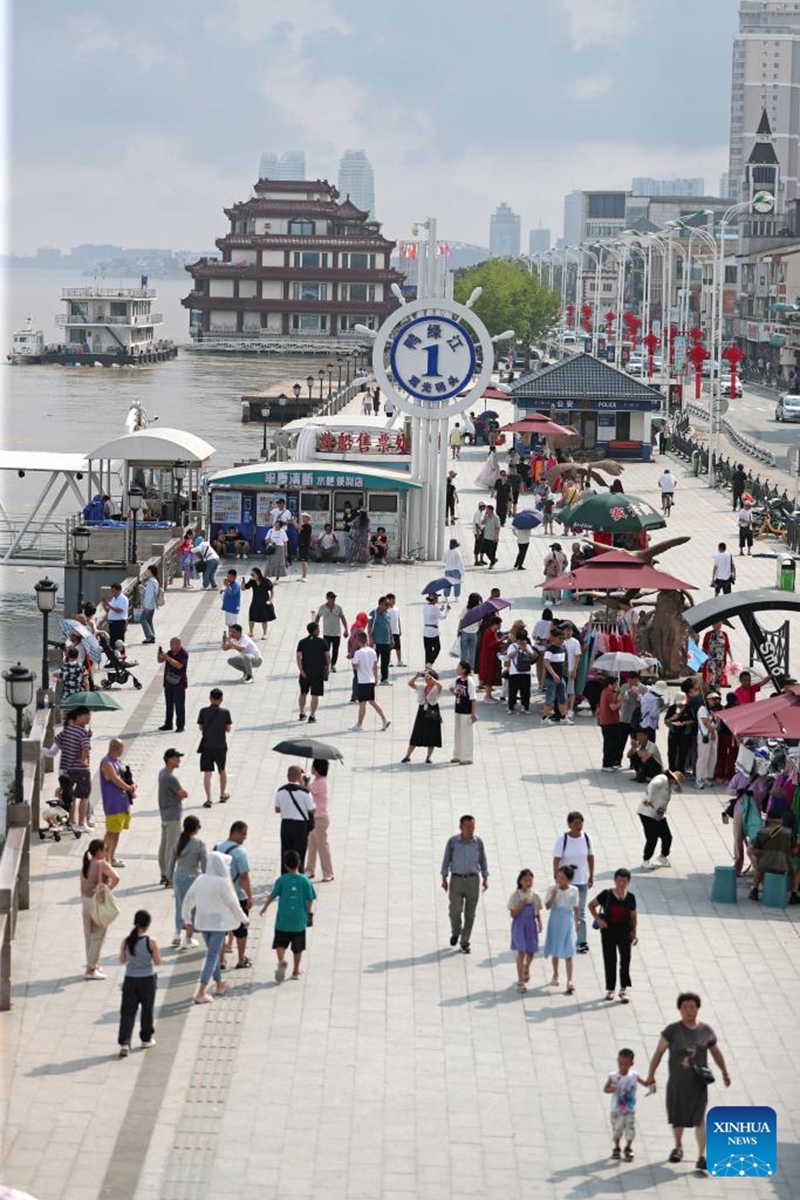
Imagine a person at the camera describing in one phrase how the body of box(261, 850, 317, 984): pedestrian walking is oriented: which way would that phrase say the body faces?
away from the camera

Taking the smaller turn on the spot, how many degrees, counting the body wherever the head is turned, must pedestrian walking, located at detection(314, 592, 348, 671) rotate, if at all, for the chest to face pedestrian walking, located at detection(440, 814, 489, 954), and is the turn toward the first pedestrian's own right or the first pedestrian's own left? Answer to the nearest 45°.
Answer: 0° — they already face them

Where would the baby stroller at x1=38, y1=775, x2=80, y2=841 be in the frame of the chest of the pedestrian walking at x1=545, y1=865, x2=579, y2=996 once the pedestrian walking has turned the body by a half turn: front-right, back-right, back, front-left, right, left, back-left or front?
front-left

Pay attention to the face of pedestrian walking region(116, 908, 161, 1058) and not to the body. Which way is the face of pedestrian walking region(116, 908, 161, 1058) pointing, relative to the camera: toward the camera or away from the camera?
away from the camera

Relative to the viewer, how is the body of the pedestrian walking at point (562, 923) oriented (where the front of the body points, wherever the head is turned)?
toward the camera

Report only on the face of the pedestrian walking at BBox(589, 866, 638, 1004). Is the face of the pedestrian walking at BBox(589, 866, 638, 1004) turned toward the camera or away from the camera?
toward the camera

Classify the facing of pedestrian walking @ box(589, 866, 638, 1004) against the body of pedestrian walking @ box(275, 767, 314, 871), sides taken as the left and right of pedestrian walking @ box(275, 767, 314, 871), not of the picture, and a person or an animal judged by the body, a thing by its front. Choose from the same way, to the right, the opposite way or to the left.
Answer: the opposite way

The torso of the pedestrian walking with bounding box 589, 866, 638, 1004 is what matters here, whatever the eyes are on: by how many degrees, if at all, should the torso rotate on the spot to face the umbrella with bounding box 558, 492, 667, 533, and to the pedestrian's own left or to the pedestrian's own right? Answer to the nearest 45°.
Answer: approximately 180°

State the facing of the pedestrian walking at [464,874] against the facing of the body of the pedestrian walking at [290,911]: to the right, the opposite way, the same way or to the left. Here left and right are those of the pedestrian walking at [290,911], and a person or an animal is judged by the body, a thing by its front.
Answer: the opposite way

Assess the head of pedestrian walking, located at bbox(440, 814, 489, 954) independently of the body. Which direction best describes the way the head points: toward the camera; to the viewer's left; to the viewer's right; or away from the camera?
toward the camera
